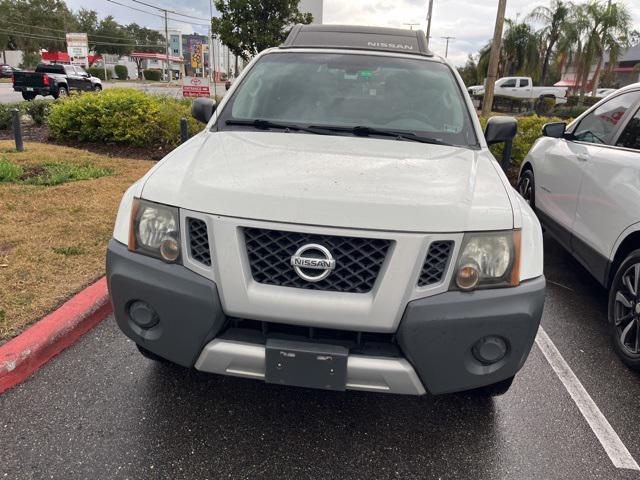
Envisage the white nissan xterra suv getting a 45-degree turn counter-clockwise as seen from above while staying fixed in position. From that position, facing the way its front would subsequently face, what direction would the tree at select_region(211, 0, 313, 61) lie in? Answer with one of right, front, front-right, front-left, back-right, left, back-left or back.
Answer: back-left

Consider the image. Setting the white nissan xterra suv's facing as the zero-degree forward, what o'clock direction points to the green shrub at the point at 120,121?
The green shrub is roughly at 5 o'clock from the white nissan xterra suv.

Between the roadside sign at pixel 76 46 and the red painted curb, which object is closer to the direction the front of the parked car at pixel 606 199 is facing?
the roadside sign

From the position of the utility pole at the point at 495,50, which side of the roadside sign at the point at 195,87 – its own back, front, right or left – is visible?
left

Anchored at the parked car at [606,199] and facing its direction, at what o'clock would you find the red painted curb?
The red painted curb is roughly at 9 o'clock from the parked car.

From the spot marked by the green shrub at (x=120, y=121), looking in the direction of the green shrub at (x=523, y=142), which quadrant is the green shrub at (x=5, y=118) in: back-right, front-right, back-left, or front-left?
back-left

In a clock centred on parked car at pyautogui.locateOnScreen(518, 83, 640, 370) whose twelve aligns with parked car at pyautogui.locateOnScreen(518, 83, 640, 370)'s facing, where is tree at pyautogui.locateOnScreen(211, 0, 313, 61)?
The tree is roughly at 12 o'clock from the parked car.

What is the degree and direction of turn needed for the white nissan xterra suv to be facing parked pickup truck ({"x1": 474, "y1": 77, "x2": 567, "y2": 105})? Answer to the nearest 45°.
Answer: approximately 180°

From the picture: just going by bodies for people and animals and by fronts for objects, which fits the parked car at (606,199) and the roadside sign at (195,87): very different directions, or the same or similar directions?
very different directions

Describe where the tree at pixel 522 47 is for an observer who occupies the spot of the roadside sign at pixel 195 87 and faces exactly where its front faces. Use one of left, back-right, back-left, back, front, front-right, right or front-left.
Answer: back-left

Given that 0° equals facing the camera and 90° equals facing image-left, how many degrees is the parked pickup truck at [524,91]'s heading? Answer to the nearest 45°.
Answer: approximately 90°
